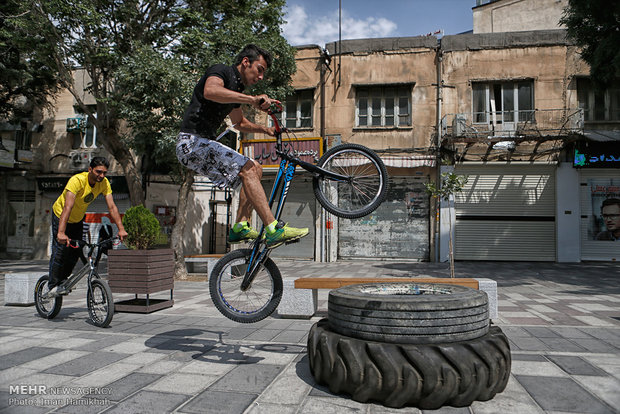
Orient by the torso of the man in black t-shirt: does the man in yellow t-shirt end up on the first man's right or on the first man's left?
on the first man's left

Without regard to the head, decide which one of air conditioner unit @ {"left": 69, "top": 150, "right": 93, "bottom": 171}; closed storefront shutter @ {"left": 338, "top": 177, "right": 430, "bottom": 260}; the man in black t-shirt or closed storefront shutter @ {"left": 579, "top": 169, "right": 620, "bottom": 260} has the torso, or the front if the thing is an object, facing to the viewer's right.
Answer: the man in black t-shirt

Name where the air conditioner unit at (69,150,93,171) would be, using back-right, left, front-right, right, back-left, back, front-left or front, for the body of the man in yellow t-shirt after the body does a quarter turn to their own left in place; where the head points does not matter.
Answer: front-left

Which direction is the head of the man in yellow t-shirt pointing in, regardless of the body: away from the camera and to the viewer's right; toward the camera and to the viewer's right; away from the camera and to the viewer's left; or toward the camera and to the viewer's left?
toward the camera and to the viewer's right

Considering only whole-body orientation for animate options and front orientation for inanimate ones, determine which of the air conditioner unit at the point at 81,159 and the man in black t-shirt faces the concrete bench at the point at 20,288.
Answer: the air conditioner unit

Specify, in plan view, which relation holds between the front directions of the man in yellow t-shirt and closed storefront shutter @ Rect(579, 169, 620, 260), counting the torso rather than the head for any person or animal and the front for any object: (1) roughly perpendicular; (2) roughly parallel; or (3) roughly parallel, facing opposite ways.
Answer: roughly perpendicular

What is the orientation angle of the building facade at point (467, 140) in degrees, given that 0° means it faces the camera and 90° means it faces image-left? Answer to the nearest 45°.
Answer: approximately 0°

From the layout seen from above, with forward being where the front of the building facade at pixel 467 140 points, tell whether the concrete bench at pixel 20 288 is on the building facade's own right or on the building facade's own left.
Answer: on the building facade's own right

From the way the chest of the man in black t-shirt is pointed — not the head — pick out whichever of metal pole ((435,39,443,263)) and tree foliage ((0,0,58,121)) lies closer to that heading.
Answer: the metal pole

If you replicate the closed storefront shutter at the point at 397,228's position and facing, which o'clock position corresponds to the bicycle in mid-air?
The bicycle in mid-air is roughly at 12 o'clock from the closed storefront shutter.

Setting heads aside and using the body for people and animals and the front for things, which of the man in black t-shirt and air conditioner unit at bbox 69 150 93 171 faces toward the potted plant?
the air conditioner unit

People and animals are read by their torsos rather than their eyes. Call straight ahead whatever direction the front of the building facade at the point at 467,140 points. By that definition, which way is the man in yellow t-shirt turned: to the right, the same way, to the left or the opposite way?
to the left

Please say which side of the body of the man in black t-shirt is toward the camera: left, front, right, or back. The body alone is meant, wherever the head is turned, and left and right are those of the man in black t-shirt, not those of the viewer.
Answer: right
